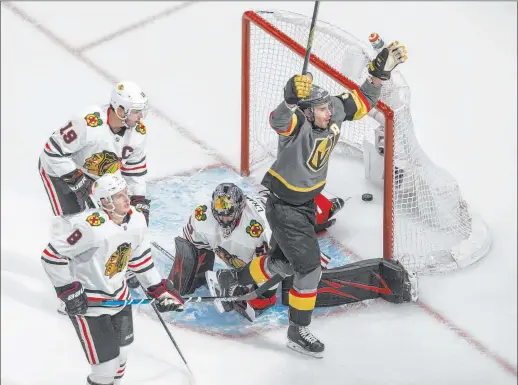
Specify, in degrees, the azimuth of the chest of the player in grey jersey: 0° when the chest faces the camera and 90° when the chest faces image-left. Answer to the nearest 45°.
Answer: approximately 315°

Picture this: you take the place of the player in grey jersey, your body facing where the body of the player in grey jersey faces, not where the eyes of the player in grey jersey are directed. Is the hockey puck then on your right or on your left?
on your left

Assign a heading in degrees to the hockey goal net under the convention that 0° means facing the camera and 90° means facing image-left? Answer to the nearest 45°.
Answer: approximately 45°

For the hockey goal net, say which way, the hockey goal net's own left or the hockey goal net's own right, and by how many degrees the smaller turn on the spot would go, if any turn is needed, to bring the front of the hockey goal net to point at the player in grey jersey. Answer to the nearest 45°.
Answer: approximately 45° to the hockey goal net's own left
